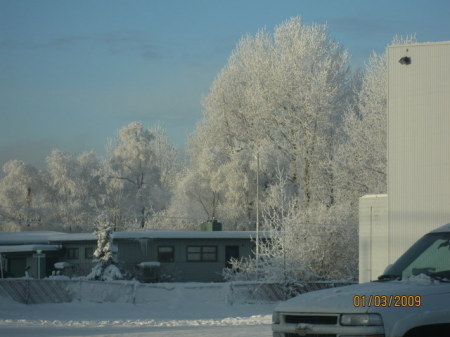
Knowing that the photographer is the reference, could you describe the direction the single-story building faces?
facing the viewer

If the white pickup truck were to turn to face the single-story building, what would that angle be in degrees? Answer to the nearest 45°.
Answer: approximately 135° to its right

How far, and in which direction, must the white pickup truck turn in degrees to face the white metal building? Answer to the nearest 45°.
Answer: approximately 135° to its right

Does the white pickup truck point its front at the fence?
no

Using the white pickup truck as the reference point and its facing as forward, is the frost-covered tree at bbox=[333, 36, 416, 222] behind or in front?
behind

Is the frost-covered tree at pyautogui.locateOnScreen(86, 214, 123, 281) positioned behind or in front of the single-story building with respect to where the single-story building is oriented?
in front

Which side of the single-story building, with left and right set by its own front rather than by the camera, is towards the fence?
front

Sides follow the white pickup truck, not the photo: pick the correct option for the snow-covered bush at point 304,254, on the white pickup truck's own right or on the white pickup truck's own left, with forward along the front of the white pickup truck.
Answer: on the white pickup truck's own right

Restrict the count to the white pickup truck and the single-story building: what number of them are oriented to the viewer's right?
0

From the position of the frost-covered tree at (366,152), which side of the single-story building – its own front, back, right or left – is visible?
left

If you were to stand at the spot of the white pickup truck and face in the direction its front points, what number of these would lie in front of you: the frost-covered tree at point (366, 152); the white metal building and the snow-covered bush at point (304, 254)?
0

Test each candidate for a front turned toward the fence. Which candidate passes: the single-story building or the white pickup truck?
the single-story building

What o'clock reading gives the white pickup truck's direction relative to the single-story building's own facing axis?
The white pickup truck is roughly at 12 o'clock from the single-story building.

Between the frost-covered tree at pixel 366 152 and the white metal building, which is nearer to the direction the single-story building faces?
the white metal building
